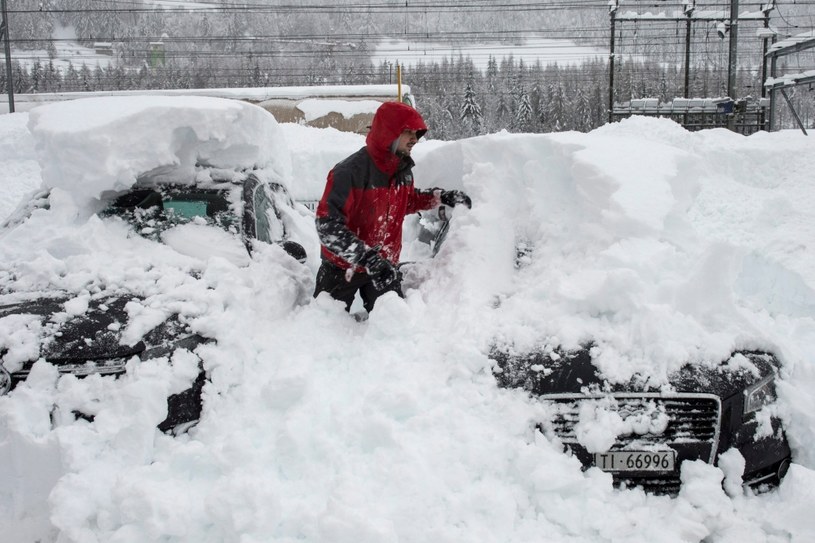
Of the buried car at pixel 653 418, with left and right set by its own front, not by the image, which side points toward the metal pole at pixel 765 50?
back

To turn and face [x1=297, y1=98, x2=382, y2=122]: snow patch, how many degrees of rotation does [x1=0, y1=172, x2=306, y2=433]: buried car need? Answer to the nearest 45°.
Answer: approximately 135° to its right

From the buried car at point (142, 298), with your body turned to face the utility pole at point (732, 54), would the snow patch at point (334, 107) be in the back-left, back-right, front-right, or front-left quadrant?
front-left

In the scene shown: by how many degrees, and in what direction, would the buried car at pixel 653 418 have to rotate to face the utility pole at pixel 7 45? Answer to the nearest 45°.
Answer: approximately 135° to its right

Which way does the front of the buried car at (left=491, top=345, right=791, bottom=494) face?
toward the camera

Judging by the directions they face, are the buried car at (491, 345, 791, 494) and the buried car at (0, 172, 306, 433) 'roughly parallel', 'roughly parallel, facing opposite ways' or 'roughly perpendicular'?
roughly parallel

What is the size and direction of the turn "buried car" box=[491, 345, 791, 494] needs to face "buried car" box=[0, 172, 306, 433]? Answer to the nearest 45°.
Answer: approximately 90° to its right

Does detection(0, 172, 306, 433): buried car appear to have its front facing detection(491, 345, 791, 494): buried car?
no

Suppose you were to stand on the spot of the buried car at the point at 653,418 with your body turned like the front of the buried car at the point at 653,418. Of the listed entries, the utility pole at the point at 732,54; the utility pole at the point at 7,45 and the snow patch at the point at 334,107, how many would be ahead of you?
0

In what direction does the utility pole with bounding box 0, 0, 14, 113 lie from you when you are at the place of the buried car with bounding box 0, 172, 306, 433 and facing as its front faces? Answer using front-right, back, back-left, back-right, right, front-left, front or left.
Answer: back-right

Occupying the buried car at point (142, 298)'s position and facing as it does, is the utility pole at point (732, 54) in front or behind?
behind

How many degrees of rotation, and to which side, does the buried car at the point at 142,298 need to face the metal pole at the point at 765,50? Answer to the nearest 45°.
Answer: approximately 180°

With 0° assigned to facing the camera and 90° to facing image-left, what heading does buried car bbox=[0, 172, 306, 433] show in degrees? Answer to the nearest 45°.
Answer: approximately 45°
